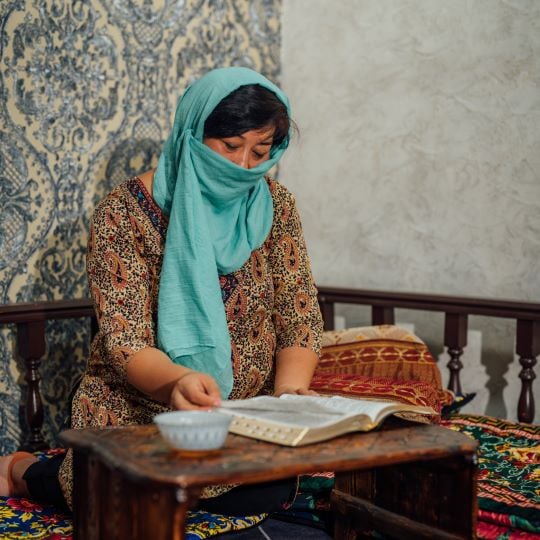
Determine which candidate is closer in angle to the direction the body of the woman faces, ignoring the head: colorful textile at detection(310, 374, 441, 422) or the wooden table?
the wooden table

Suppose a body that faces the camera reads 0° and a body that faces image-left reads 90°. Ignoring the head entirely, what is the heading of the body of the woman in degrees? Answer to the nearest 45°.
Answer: approximately 315°

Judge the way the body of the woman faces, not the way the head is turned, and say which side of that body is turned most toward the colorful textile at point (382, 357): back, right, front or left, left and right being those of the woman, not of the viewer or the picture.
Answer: left

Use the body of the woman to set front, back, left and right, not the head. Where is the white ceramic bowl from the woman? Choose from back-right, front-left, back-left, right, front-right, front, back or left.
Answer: front-right

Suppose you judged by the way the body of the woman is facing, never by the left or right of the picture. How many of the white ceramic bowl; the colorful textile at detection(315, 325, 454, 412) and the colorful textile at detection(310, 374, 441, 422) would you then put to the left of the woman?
2
